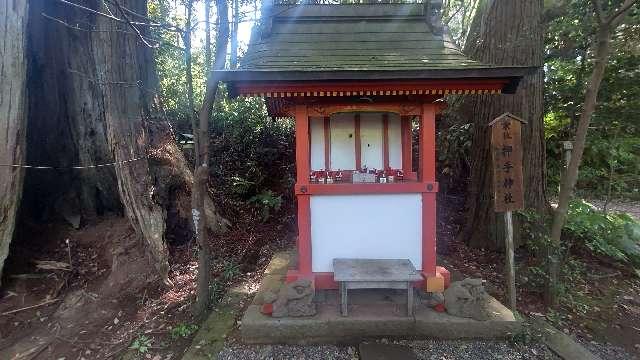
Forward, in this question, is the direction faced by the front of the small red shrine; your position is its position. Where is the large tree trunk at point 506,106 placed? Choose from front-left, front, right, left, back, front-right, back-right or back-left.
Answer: back-left

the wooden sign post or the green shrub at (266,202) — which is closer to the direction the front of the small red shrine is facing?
the wooden sign post

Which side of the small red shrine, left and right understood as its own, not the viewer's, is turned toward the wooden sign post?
left

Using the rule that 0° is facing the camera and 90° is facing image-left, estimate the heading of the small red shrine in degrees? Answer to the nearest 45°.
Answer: approximately 0°

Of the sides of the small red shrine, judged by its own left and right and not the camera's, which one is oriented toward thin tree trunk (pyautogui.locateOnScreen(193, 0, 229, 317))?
right

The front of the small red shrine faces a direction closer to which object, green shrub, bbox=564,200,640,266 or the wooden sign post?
the wooden sign post

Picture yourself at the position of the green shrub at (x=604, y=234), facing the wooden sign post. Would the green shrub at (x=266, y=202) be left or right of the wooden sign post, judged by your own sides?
right

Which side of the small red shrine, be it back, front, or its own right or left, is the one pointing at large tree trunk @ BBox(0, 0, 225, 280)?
right

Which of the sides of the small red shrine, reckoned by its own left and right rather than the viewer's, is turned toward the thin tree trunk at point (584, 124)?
left

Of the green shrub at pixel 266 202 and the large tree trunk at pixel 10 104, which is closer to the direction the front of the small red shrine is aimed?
the large tree trunk

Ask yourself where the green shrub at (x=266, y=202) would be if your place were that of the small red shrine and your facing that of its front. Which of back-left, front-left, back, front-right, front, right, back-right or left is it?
back-right
